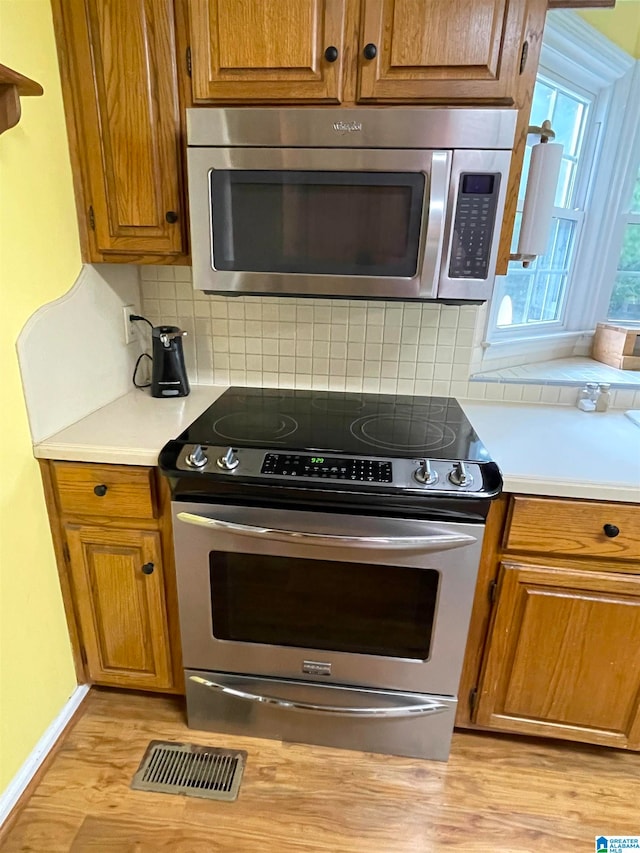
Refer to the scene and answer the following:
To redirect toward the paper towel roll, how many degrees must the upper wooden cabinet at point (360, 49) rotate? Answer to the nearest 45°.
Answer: approximately 90° to its left

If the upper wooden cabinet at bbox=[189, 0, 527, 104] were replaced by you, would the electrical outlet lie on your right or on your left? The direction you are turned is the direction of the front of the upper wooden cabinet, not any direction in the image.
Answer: on your right

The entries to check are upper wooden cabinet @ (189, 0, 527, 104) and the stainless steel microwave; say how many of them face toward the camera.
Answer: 2
